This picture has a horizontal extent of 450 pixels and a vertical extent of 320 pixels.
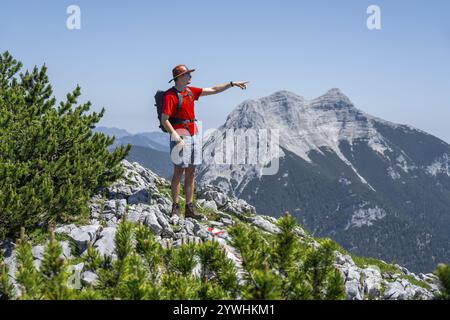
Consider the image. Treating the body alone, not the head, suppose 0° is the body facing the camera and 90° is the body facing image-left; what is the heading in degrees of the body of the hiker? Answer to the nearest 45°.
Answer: approximately 315°

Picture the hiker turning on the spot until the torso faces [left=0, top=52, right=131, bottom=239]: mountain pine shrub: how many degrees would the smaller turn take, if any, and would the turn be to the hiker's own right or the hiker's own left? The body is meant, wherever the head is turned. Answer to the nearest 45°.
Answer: approximately 135° to the hiker's own right
